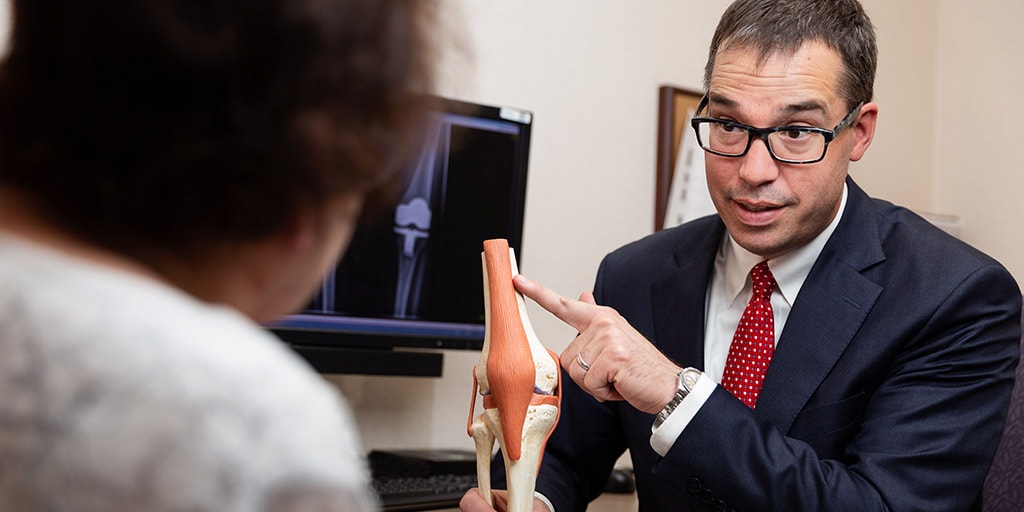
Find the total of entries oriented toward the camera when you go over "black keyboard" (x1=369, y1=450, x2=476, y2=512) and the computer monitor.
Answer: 2

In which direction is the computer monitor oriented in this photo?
toward the camera

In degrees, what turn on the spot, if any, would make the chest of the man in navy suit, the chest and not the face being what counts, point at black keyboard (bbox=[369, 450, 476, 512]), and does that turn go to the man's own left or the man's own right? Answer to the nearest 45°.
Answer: approximately 45° to the man's own right

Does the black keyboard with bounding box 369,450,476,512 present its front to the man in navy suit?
no

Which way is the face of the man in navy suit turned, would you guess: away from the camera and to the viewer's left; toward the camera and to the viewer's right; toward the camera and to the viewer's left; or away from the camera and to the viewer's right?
toward the camera and to the viewer's left

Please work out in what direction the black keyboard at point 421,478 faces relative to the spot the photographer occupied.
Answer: facing the viewer

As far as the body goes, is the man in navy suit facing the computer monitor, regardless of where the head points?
no

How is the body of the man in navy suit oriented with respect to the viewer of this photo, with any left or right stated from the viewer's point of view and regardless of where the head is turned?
facing the viewer and to the left of the viewer

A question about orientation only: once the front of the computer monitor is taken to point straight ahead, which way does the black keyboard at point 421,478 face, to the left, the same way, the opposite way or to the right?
the same way
